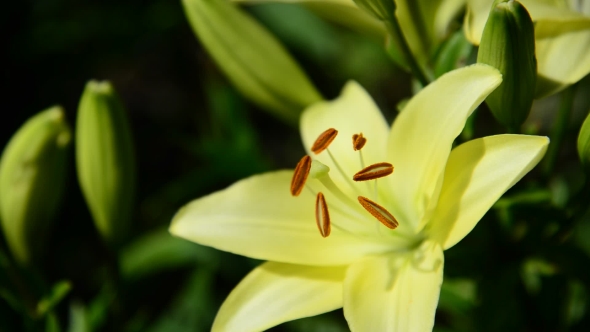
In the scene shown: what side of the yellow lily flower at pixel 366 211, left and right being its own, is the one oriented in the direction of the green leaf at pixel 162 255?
right

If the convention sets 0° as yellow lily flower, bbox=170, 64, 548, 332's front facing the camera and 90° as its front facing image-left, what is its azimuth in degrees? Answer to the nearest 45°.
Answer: approximately 45°
